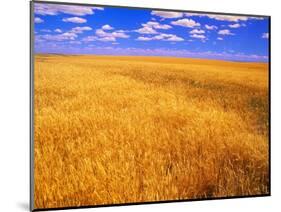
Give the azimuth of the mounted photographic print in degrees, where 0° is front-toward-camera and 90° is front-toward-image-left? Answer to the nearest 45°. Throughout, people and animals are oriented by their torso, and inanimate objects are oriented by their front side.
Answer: approximately 315°
